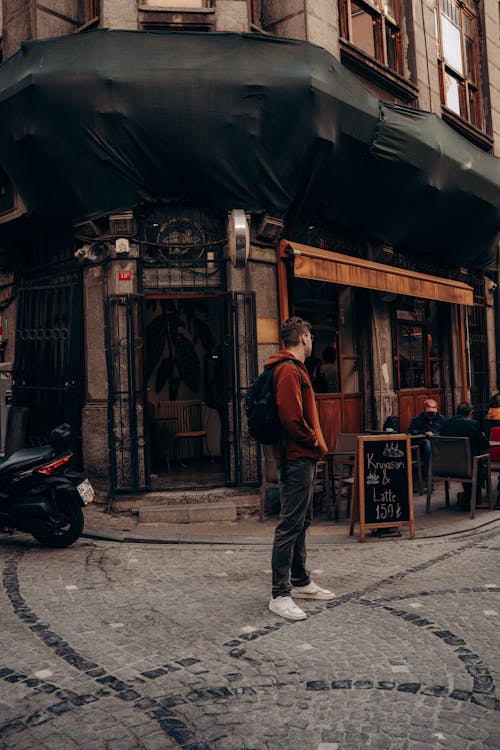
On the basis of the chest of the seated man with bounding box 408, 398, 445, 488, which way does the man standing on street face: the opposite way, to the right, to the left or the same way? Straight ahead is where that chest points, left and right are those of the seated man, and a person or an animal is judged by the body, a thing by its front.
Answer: to the left

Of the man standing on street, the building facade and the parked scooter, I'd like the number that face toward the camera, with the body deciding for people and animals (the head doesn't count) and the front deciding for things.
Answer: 1

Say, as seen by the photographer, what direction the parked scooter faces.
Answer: facing away from the viewer and to the left of the viewer

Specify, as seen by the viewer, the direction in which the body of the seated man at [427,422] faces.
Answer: toward the camera

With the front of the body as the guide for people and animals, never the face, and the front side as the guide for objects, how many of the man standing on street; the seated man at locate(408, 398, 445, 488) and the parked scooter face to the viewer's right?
1

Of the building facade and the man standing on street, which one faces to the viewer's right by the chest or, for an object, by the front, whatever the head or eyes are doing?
the man standing on street

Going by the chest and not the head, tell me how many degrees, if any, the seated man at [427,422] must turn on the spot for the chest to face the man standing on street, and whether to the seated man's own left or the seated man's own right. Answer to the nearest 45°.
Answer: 0° — they already face them

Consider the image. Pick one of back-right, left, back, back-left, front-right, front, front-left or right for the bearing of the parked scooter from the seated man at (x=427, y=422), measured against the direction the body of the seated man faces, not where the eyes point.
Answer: front-right

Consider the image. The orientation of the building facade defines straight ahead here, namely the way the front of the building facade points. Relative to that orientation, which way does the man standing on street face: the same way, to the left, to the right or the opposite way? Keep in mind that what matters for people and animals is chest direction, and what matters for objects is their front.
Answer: to the left

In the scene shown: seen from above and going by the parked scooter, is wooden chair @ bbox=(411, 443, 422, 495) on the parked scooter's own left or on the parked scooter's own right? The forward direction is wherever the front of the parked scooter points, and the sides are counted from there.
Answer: on the parked scooter's own right

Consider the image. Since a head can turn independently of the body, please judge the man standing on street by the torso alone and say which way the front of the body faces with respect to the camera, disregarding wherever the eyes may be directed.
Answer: to the viewer's right
